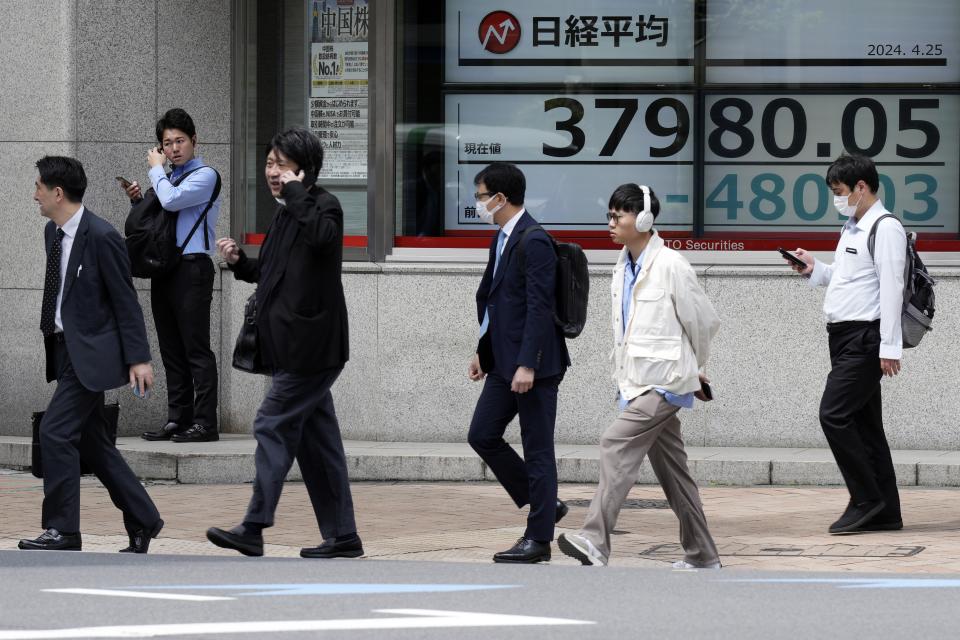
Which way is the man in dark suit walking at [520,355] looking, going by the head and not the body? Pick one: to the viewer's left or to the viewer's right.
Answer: to the viewer's left

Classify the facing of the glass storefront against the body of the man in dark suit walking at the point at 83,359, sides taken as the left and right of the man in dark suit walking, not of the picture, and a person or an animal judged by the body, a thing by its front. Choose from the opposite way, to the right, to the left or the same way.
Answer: to the left

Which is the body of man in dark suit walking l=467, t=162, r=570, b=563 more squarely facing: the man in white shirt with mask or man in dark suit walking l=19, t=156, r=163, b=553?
the man in dark suit walking

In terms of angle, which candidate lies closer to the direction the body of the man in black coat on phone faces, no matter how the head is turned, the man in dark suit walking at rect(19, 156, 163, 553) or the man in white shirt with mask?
the man in dark suit walking

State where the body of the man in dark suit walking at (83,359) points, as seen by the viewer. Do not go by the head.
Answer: to the viewer's left

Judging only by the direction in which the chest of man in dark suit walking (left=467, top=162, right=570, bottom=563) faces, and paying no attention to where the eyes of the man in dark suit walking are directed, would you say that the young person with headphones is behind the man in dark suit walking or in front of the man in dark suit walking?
behind

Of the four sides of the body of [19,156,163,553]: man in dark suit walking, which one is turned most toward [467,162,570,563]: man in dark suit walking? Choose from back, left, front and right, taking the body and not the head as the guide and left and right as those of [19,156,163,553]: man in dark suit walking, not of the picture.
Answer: back

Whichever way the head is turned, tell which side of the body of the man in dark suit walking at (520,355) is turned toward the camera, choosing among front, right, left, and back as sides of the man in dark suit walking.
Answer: left

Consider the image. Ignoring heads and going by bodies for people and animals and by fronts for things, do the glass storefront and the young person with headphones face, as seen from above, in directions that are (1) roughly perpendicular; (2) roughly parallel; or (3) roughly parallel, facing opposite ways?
roughly perpendicular

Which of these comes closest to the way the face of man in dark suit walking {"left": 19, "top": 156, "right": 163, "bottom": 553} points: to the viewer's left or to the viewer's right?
to the viewer's left

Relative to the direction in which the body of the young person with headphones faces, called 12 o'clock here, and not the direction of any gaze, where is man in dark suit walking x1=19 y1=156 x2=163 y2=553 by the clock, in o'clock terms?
The man in dark suit walking is roughly at 12 o'clock from the young person with headphones.

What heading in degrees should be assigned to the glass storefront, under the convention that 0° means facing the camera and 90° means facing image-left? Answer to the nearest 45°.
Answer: approximately 0°

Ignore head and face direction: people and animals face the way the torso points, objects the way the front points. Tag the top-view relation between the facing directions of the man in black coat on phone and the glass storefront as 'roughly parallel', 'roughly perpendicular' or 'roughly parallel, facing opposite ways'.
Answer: roughly perpendicular

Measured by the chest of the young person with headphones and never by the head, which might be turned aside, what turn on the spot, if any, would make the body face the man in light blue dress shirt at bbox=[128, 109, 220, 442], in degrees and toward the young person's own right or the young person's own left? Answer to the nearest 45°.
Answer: approximately 45° to the young person's own right

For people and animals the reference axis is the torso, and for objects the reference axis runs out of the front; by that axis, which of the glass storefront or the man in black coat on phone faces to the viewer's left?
the man in black coat on phone
